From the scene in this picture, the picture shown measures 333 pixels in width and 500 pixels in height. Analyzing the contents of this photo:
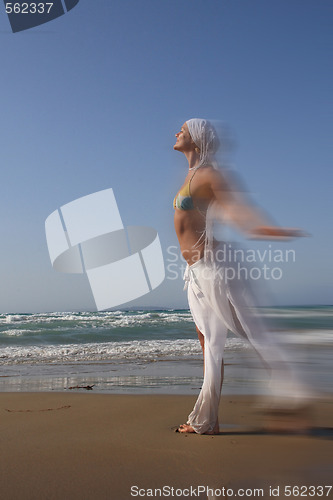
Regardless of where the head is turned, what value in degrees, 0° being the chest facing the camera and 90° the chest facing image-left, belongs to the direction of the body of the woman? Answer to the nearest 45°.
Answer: approximately 90°

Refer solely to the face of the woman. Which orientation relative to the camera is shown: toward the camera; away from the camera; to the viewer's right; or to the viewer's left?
to the viewer's left
